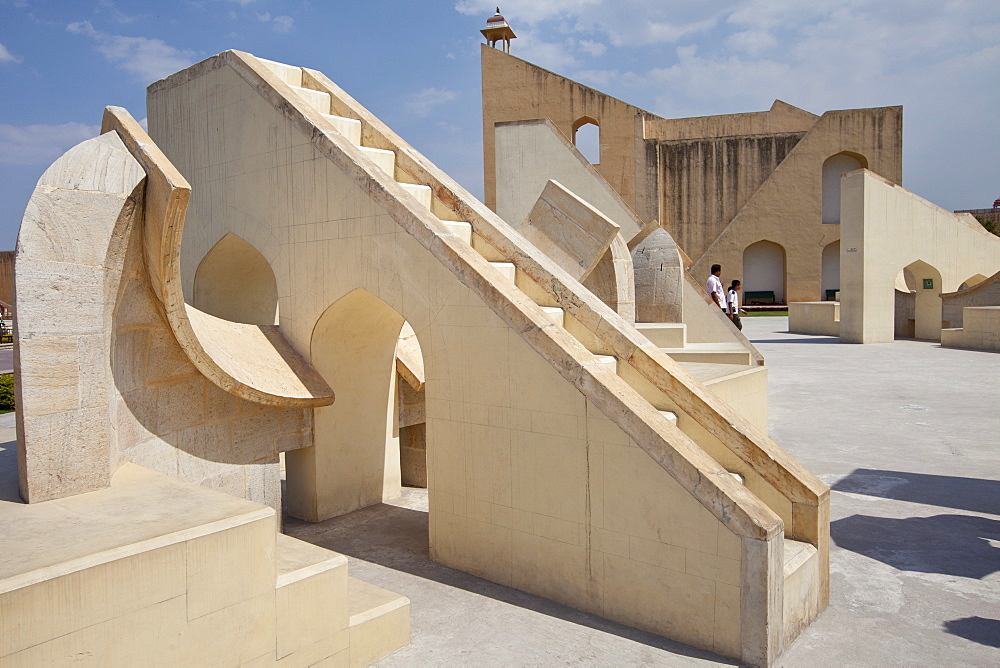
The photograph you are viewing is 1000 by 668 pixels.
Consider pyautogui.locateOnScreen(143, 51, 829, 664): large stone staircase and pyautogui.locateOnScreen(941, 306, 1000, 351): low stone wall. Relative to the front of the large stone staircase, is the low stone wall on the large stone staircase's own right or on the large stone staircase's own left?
on the large stone staircase's own left

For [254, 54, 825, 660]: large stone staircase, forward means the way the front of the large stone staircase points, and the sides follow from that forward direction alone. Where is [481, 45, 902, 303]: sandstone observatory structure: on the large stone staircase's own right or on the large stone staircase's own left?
on the large stone staircase's own left

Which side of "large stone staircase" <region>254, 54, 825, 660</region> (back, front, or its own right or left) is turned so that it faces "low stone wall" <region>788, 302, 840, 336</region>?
left

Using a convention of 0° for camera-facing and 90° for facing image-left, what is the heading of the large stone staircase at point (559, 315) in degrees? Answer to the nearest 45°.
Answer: approximately 315°

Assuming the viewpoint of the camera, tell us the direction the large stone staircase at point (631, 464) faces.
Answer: facing the viewer and to the right of the viewer

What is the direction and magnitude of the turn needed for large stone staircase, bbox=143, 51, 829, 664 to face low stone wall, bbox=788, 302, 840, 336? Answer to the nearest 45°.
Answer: approximately 90° to its left

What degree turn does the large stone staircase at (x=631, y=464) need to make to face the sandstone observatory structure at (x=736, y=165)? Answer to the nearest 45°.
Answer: approximately 135° to its left

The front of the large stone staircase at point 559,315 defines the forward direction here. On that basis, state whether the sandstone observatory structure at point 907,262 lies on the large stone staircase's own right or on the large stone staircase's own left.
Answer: on the large stone staircase's own left

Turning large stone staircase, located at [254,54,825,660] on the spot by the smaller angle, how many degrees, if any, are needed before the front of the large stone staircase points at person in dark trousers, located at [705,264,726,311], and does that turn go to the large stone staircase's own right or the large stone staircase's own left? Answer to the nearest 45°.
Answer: approximately 90° to the large stone staircase's own left
